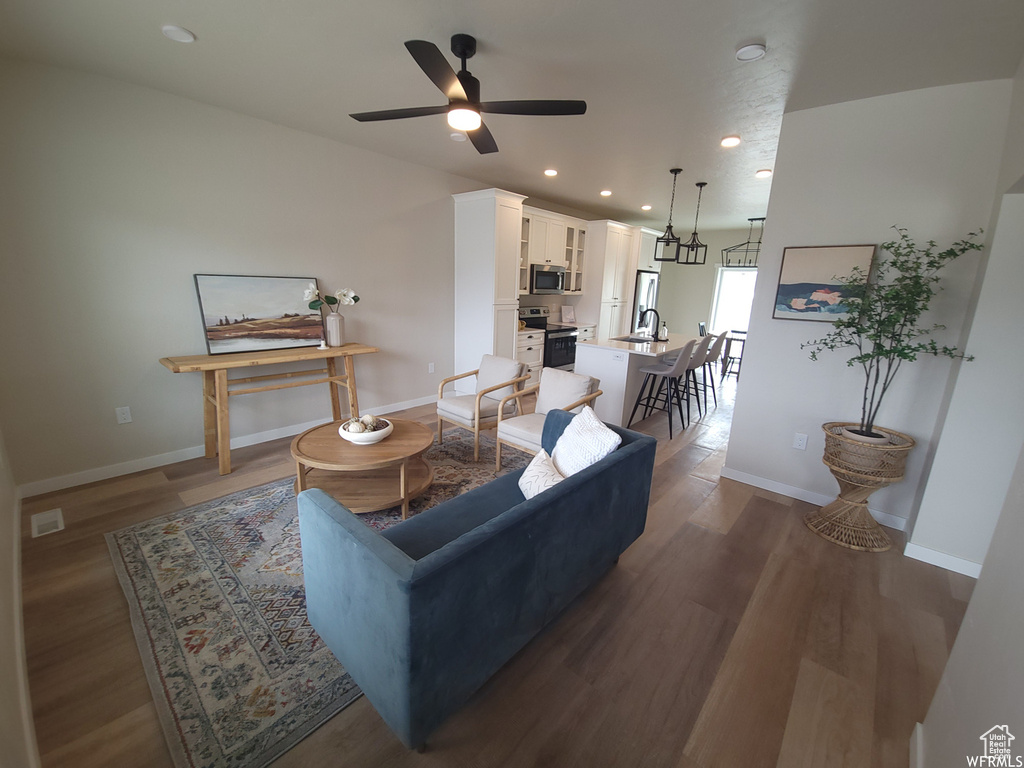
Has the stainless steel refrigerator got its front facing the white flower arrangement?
no

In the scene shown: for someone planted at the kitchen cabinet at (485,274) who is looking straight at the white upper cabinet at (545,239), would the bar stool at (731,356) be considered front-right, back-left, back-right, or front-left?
front-right

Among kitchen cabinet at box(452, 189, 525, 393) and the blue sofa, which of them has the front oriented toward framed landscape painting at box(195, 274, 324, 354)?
the blue sofa

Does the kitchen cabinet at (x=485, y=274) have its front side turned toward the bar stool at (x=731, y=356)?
no

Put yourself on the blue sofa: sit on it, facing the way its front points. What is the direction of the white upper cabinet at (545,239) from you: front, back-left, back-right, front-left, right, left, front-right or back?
front-right

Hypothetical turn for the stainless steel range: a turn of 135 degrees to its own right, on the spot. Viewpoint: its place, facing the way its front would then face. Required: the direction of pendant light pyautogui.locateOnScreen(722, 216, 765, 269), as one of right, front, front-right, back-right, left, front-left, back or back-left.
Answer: back-right

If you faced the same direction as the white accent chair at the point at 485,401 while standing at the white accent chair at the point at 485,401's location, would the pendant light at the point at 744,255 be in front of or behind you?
behind

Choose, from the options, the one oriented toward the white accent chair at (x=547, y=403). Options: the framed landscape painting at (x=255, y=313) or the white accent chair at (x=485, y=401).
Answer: the framed landscape painting

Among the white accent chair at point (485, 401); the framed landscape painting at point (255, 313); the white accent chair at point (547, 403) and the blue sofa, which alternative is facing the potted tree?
the framed landscape painting

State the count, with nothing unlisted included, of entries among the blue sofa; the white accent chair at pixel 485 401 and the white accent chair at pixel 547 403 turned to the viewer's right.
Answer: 0

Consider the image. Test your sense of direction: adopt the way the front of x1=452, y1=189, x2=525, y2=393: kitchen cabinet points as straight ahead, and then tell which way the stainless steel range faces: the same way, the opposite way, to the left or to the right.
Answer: the same way

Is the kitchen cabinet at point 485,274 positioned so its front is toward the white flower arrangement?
no

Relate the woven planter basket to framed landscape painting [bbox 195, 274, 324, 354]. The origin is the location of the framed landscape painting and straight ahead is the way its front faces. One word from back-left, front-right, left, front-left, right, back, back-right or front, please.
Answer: front

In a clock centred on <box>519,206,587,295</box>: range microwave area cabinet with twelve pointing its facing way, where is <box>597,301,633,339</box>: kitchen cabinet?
The kitchen cabinet is roughly at 9 o'clock from the range microwave area cabinet.

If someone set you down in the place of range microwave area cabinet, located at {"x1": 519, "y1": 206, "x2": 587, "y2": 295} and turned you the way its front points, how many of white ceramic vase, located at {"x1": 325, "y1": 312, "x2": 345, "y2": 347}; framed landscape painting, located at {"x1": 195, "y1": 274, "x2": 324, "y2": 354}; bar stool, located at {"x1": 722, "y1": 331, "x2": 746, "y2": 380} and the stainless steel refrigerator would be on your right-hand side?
2

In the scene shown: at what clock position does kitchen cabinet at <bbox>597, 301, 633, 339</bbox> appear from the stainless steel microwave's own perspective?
The kitchen cabinet is roughly at 9 o'clock from the stainless steel microwave.

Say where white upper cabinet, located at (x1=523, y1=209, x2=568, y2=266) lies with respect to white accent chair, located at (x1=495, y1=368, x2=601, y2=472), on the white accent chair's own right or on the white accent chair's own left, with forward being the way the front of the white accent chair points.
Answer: on the white accent chair's own right

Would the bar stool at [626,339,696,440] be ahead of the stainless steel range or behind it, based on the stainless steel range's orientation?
ahead

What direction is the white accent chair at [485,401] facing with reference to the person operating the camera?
facing the viewer and to the left of the viewer

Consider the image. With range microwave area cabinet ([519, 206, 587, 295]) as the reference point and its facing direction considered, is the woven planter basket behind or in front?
in front

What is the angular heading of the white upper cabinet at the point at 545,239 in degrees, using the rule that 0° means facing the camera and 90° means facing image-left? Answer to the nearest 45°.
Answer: approximately 315°

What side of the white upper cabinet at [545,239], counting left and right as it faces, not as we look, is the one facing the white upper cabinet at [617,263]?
left

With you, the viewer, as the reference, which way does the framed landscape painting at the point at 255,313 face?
facing the viewer and to the right of the viewer
